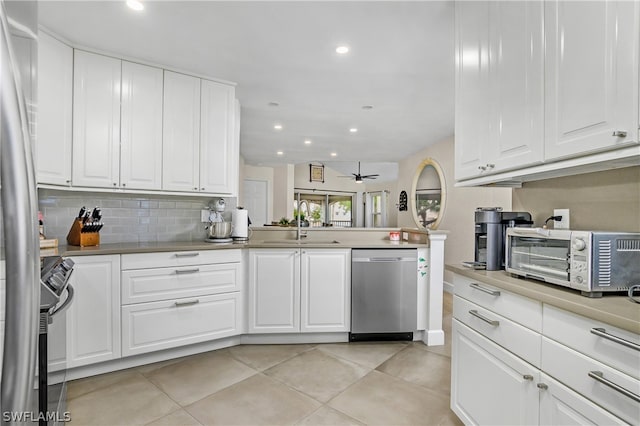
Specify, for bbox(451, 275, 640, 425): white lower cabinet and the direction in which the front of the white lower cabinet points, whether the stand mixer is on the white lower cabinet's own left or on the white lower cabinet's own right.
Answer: on the white lower cabinet's own right

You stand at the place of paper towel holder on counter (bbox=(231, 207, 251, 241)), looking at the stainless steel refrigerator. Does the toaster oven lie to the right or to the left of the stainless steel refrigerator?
left

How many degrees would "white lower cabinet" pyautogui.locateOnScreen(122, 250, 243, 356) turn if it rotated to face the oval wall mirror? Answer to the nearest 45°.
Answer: approximately 90° to its left

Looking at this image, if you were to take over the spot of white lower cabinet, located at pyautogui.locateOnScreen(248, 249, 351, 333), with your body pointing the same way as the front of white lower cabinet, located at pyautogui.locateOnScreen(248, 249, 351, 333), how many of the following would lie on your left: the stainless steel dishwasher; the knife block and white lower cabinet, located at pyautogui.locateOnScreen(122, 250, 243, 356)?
1

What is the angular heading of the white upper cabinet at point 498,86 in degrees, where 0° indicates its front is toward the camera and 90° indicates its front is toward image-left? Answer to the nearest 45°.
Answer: approximately 45°

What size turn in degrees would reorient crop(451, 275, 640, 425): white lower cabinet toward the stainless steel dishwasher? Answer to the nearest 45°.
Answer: approximately 90° to its right

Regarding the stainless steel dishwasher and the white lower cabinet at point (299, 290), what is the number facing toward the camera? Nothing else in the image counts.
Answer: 2

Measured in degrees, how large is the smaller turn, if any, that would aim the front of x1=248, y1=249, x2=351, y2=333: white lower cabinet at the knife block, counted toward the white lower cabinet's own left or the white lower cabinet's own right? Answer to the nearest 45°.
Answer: approximately 90° to the white lower cabinet's own right

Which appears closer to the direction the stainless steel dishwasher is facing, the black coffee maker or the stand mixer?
the black coffee maker
